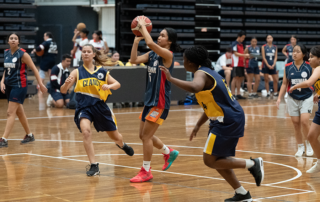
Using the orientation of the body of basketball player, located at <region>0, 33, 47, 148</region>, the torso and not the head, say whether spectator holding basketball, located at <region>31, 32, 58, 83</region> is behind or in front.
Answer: behind

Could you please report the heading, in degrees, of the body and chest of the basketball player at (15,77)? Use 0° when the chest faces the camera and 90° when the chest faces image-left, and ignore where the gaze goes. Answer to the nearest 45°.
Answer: approximately 45°

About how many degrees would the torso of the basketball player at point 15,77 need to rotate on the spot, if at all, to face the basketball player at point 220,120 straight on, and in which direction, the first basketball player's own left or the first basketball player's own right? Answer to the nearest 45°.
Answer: approximately 45° to the first basketball player's own left

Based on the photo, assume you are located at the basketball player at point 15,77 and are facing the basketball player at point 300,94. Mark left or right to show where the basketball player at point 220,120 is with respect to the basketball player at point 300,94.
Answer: right

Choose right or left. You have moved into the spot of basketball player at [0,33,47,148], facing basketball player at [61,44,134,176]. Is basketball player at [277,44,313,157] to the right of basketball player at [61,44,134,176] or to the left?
left

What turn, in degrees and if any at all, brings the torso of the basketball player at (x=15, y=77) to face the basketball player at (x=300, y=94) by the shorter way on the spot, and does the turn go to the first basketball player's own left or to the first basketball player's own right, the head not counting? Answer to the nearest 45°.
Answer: approximately 90° to the first basketball player's own left

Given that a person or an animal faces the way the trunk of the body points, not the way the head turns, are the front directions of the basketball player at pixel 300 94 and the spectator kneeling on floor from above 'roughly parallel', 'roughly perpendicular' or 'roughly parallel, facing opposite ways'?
roughly perpendicular

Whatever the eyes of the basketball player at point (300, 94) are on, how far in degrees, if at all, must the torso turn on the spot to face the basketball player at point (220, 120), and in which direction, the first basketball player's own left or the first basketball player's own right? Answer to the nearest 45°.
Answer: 0° — they already face them
